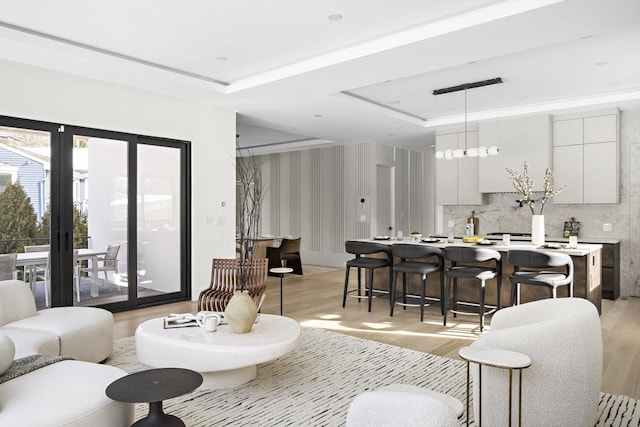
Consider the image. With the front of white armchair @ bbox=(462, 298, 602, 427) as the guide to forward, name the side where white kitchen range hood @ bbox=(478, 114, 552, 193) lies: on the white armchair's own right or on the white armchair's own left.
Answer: on the white armchair's own right

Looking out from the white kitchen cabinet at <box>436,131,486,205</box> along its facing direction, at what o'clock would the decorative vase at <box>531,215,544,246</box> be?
The decorative vase is roughly at 10 o'clock from the white kitchen cabinet.

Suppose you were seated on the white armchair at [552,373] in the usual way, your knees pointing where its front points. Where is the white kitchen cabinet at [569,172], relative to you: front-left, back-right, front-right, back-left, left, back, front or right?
right

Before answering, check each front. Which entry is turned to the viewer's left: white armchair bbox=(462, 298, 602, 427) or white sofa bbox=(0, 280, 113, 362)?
the white armchair

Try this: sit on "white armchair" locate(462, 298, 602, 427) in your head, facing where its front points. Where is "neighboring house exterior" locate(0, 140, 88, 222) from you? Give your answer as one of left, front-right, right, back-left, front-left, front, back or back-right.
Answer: front

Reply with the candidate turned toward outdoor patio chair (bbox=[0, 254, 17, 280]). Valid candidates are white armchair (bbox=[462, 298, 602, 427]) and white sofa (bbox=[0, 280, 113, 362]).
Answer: the white armchair

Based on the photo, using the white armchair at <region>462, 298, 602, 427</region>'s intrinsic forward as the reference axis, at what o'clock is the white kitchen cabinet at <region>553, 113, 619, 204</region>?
The white kitchen cabinet is roughly at 3 o'clock from the white armchair.

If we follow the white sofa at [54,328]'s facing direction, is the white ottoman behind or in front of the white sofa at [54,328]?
in front

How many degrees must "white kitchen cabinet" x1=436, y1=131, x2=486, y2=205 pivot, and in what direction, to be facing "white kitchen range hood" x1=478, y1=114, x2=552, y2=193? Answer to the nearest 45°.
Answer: approximately 90° to its left

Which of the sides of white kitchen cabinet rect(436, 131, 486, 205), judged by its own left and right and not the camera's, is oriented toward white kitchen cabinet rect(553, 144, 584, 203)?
left

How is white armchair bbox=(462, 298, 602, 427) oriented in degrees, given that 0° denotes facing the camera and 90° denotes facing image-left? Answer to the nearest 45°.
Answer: approximately 90°

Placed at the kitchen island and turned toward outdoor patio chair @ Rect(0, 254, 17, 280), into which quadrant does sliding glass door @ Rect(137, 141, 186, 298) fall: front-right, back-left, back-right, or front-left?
front-right

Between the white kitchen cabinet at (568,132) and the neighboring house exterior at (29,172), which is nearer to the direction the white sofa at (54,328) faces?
the white kitchen cabinet

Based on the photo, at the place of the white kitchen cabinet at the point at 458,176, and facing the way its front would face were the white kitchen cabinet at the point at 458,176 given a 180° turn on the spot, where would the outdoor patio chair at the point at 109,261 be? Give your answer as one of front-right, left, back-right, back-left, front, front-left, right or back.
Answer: back

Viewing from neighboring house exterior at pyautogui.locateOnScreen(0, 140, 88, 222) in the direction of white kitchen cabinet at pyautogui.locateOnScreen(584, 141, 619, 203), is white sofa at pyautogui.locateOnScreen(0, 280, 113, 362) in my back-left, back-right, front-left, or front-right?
front-right

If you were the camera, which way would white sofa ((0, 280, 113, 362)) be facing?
facing the viewer and to the right of the viewer

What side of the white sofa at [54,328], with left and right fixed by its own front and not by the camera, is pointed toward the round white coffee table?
front

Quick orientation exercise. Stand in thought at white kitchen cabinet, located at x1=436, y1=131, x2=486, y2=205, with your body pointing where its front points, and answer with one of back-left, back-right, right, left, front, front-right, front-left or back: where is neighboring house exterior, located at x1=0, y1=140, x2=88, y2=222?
right

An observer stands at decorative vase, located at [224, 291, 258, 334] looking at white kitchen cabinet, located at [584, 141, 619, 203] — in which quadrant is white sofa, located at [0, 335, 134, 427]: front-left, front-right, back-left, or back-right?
back-right
